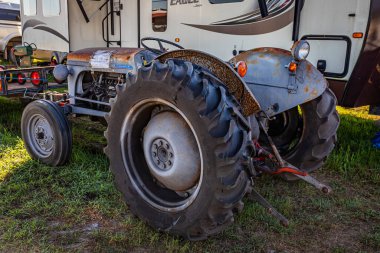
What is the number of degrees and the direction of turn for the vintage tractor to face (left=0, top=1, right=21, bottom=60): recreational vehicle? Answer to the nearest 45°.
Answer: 0° — it already faces it

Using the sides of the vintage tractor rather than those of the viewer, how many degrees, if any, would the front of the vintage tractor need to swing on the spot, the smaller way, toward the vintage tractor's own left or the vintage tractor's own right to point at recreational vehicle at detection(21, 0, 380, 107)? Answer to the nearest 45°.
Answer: approximately 45° to the vintage tractor's own right

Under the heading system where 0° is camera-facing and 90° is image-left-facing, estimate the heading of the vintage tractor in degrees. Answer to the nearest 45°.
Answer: approximately 135°

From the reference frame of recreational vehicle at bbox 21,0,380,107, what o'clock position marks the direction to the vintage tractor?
The vintage tractor is roughly at 2 o'clock from the recreational vehicle.

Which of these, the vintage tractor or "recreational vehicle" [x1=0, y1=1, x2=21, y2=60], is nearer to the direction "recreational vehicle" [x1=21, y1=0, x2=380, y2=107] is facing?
the vintage tractor

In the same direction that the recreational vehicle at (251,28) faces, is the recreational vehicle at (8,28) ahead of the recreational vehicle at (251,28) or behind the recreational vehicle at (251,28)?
behind

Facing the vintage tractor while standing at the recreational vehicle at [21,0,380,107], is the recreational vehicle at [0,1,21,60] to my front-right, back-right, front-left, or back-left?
back-right
